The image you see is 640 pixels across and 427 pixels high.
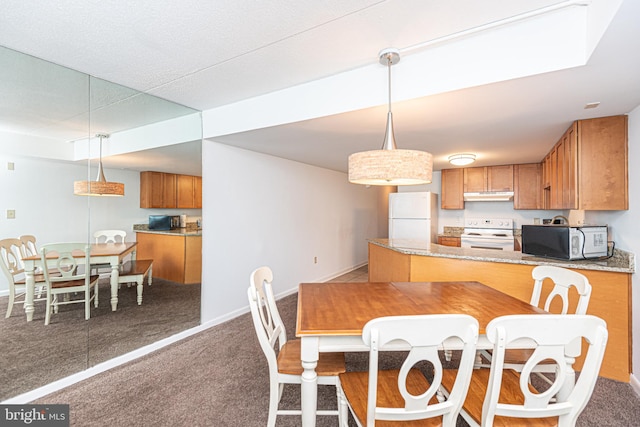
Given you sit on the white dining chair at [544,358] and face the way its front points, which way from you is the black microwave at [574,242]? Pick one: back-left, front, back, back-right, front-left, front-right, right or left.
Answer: front-right

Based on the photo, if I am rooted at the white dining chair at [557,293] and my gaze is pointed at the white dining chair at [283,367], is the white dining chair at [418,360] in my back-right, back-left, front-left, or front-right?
front-left

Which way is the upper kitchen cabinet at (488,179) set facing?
toward the camera

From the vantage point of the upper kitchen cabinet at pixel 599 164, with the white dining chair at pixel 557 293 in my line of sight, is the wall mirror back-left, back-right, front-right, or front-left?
front-right

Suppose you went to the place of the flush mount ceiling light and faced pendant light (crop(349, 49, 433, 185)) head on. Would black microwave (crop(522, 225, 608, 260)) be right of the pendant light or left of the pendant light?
left

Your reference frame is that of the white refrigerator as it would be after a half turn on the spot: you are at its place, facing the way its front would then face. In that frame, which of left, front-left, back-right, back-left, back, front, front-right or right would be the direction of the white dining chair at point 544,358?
back

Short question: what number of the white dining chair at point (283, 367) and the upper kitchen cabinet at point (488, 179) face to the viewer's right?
1

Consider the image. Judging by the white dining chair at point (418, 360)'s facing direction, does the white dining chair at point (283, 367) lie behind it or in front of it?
in front

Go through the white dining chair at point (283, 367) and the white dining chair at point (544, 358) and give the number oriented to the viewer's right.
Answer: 1

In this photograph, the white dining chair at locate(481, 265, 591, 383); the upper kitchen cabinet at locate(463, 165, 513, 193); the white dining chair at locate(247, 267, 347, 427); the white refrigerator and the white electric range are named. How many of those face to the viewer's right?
1

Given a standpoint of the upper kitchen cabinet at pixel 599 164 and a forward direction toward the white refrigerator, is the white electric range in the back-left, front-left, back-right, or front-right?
front-right

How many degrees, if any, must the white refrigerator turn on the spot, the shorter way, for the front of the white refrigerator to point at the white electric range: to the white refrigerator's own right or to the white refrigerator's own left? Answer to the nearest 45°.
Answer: approximately 90° to the white refrigerator's own left

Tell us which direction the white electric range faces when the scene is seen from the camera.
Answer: facing the viewer

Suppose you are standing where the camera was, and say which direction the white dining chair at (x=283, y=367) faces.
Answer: facing to the right of the viewer

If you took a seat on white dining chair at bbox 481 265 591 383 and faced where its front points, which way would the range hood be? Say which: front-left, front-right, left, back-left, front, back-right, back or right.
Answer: back-right

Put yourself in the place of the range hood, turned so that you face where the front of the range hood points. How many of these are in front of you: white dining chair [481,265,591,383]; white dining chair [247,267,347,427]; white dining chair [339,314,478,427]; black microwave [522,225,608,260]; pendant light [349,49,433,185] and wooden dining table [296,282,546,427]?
6

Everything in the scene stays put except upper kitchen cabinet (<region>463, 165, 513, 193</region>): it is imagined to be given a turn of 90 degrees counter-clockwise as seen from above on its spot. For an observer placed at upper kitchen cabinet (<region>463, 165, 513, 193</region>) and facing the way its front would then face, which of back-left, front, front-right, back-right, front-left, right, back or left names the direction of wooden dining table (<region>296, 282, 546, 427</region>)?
right

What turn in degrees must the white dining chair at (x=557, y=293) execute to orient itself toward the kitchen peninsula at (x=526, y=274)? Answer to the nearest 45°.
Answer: approximately 135° to its right
